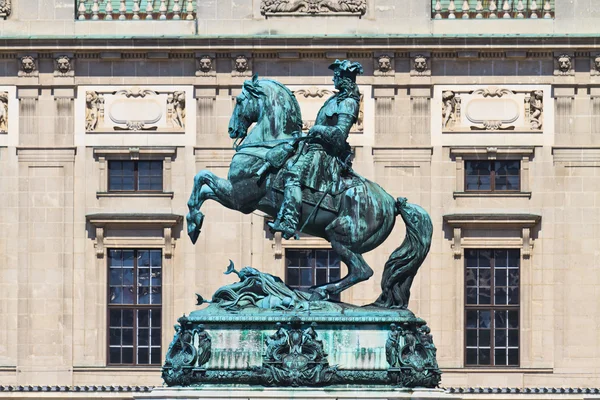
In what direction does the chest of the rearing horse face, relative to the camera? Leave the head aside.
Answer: to the viewer's left
